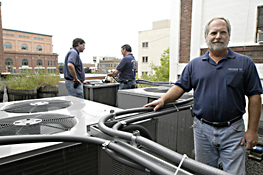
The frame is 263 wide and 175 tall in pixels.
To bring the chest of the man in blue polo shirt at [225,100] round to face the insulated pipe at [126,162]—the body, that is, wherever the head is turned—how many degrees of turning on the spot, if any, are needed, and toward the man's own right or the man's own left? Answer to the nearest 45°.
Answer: approximately 45° to the man's own right

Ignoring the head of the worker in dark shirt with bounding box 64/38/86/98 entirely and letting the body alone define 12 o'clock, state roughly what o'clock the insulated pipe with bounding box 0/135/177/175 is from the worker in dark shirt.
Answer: The insulated pipe is roughly at 3 o'clock from the worker in dark shirt.

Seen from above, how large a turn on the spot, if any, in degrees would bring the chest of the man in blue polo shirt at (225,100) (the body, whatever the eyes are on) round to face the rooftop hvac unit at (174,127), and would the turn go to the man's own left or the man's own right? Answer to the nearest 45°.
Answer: approximately 135° to the man's own right

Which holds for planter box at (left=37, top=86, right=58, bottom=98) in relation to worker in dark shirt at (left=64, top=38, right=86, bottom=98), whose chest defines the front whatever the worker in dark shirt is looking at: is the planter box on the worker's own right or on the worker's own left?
on the worker's own left

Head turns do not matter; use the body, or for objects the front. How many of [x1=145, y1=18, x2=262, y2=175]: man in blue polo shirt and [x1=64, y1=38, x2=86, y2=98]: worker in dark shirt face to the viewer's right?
1

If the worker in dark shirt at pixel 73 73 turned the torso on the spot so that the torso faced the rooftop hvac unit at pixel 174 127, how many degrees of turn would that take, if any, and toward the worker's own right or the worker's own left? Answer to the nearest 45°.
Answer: approximately 45° to the worker's own right

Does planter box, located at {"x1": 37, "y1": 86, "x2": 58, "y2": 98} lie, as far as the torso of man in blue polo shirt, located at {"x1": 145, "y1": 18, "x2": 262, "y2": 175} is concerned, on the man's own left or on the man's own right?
on the man's own right

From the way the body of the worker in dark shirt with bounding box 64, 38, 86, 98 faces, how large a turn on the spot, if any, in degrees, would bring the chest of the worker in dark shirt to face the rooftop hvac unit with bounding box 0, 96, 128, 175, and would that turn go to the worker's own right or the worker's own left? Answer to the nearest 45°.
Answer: approximately 90° to the worker's own right

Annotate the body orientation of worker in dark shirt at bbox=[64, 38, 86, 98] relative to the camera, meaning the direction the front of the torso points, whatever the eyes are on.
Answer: to the viewer's right

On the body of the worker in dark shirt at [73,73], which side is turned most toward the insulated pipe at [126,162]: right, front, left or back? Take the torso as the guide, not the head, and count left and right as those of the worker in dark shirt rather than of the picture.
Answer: right

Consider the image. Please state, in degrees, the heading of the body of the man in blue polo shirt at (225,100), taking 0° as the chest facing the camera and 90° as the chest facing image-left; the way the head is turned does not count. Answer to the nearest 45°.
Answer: approximately 0°

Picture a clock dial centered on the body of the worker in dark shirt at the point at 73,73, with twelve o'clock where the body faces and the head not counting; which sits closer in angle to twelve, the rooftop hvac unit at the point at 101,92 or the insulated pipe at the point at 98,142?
the rooftop hvac unit
